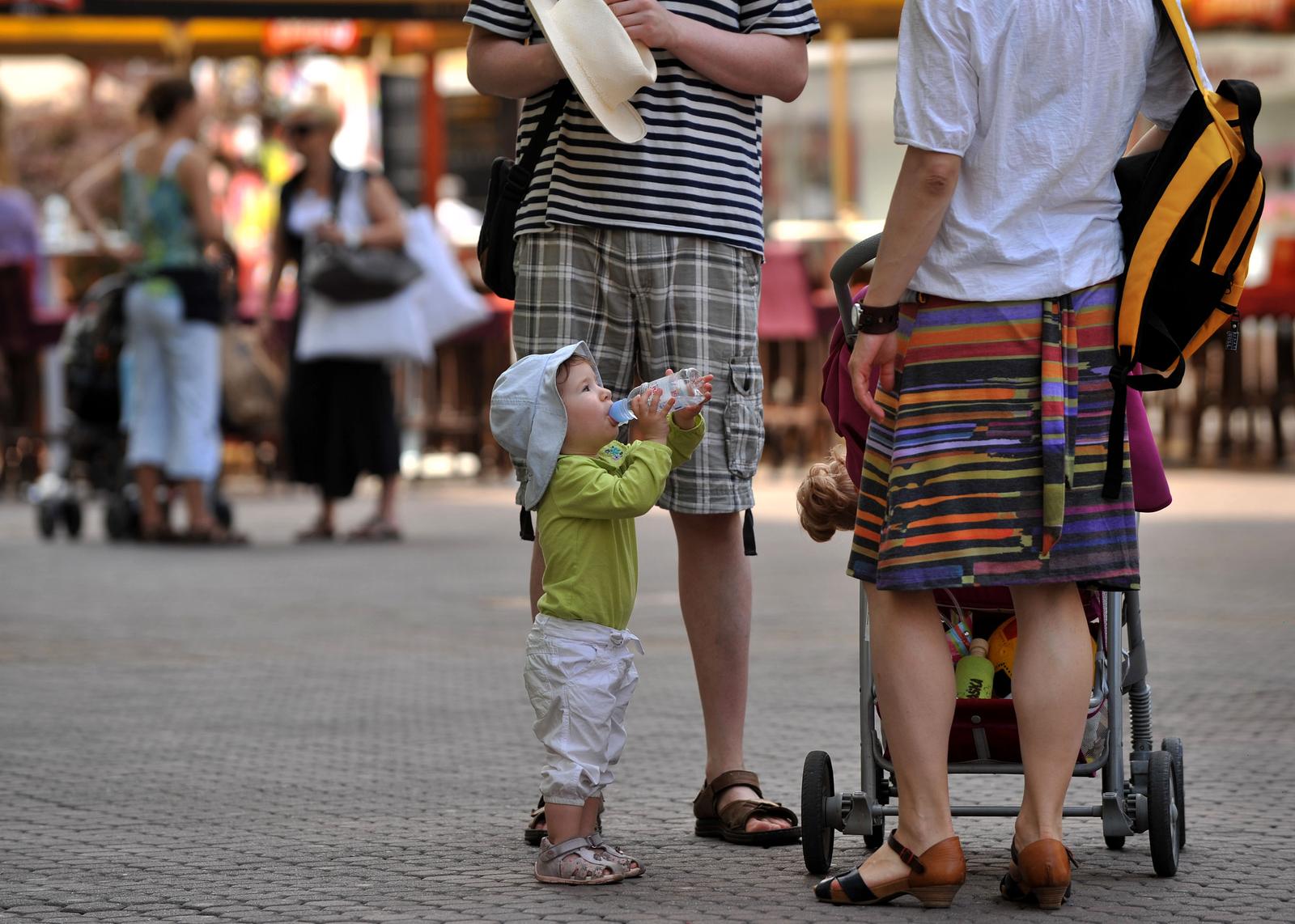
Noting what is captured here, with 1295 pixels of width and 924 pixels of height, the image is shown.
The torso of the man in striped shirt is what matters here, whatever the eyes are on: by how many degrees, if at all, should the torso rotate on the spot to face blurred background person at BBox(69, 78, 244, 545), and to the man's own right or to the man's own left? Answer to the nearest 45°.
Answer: approximately 180°

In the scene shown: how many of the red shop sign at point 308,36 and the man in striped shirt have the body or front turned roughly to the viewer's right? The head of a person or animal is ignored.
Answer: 0

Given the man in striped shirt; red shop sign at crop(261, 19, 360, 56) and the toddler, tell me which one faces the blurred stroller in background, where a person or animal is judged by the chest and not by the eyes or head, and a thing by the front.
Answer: the red shop sign

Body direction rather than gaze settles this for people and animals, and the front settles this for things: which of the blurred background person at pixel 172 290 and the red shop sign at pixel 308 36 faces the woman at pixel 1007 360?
the red shop sign

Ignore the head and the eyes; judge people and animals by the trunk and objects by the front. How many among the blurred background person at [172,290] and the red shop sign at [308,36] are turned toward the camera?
1

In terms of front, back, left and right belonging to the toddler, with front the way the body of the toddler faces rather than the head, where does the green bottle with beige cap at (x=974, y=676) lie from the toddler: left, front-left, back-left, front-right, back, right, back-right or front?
front

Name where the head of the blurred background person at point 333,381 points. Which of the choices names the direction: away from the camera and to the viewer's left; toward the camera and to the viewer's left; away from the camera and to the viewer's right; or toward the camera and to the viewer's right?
toward the camera and to the viewer's left

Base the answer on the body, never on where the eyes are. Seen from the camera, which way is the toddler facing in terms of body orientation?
to the viewer's right

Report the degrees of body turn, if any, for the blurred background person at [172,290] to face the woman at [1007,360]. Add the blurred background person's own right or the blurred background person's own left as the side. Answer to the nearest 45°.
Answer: approximately 135° to the blurred background person's own right

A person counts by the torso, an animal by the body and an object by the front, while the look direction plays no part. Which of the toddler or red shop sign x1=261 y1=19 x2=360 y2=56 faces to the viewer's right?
the toddler

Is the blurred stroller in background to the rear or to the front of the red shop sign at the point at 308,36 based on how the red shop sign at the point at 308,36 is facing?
to the front

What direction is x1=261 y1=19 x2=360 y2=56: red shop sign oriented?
toward the camera

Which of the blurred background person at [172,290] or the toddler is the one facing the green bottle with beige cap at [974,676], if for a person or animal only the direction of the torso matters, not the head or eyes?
the toddler

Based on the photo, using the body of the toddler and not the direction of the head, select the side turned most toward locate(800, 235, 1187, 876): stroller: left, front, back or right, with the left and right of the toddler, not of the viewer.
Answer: front

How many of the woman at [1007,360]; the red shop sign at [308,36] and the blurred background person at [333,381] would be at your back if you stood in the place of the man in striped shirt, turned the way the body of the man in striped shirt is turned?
2
